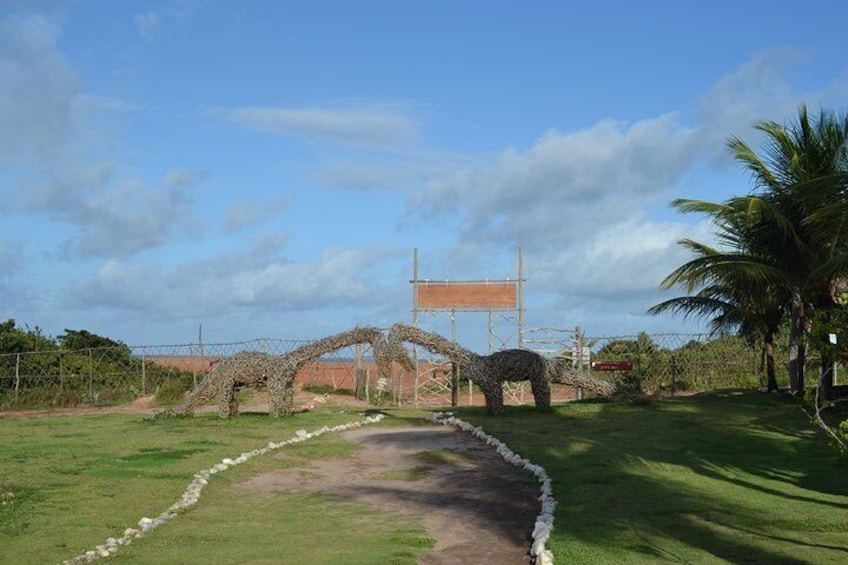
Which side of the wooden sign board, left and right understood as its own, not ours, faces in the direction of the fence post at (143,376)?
right

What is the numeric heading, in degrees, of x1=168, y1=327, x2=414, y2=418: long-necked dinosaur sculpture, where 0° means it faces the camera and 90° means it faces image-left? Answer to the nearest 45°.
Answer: approximately 270°

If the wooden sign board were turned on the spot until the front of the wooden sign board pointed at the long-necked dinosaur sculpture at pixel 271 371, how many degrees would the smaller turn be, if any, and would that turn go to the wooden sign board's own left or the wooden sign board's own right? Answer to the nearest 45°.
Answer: approximately 45° to the wooden sign board's own right

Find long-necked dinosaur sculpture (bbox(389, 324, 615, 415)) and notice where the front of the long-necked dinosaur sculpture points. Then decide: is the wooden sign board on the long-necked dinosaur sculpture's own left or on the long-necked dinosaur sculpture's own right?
on the long-necked dinosaur sculpture's own right

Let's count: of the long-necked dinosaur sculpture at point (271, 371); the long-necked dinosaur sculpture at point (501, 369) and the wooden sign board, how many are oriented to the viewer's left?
1

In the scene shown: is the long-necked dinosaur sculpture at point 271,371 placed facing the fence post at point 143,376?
no

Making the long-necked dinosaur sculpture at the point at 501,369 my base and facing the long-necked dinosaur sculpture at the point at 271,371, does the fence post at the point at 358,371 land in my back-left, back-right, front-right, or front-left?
front-right

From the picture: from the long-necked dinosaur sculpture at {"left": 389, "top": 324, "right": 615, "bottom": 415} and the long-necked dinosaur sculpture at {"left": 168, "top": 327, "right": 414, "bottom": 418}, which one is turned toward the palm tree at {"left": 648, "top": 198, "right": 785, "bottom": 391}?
the long-necked dinosaur sculpture at {"left": 168, "top": 327, "right": 414, "bottom": 418}

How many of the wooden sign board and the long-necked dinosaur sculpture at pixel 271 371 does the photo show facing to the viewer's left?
0

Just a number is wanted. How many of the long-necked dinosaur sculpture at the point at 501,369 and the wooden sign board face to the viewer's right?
0

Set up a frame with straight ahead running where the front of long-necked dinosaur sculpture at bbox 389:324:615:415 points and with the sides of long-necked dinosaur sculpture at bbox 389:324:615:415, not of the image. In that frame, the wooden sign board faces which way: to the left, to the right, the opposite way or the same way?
to the left

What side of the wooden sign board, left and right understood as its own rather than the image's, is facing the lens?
front

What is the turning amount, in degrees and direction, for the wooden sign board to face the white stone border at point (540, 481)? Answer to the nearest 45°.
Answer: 0° — it already faces it

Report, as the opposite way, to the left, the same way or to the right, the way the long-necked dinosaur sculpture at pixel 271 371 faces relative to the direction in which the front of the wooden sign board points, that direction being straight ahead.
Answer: to the left

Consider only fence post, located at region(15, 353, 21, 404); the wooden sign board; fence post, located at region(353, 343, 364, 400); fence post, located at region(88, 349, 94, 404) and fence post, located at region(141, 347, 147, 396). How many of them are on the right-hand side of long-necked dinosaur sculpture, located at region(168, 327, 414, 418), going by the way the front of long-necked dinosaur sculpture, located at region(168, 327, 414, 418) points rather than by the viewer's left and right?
0

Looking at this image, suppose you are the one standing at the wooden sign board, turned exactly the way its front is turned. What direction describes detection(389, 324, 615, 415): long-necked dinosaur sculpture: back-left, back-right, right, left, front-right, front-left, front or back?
front

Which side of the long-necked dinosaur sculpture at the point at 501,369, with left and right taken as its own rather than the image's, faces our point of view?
left

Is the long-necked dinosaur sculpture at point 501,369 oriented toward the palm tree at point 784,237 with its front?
no

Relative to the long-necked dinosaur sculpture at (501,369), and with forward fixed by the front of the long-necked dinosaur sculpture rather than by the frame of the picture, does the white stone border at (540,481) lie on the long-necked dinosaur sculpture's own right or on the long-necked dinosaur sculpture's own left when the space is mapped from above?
on the long-necked dinosaur sculpture's own left

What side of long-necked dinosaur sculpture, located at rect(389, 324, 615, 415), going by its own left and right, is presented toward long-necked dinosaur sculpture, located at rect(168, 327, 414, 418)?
front

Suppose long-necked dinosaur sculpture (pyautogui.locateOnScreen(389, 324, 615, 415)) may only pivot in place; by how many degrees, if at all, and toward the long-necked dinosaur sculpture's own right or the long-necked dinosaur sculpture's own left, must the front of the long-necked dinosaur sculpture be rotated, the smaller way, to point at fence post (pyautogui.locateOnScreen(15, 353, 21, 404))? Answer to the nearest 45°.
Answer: approximately 45° to the long-necked dinosaur sculpture's own right
